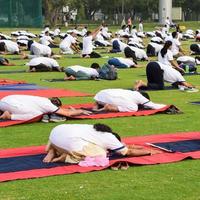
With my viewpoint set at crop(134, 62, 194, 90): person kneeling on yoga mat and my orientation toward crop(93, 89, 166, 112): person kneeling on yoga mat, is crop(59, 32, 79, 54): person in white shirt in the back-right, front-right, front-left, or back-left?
back-right

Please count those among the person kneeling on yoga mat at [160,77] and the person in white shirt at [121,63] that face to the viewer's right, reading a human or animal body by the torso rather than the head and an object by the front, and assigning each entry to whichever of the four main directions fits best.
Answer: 2

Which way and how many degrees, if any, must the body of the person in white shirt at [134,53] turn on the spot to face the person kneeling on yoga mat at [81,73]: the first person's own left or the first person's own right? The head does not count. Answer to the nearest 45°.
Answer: approximately 90° to the first person's own right

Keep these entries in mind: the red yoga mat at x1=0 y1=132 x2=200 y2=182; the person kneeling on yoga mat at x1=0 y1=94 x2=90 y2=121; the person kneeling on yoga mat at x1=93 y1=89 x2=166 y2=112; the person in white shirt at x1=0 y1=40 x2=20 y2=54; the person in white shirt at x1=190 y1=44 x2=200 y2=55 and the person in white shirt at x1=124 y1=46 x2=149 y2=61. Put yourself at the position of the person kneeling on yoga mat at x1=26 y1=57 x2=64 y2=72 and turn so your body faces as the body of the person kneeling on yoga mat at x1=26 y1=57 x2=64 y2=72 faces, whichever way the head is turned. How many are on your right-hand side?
3

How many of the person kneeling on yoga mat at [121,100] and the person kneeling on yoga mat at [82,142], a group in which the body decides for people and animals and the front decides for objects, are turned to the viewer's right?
2

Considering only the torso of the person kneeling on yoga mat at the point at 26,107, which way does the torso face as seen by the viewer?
to the viewer's right

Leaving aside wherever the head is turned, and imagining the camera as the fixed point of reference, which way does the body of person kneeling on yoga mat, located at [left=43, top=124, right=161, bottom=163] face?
to the viewer's right
